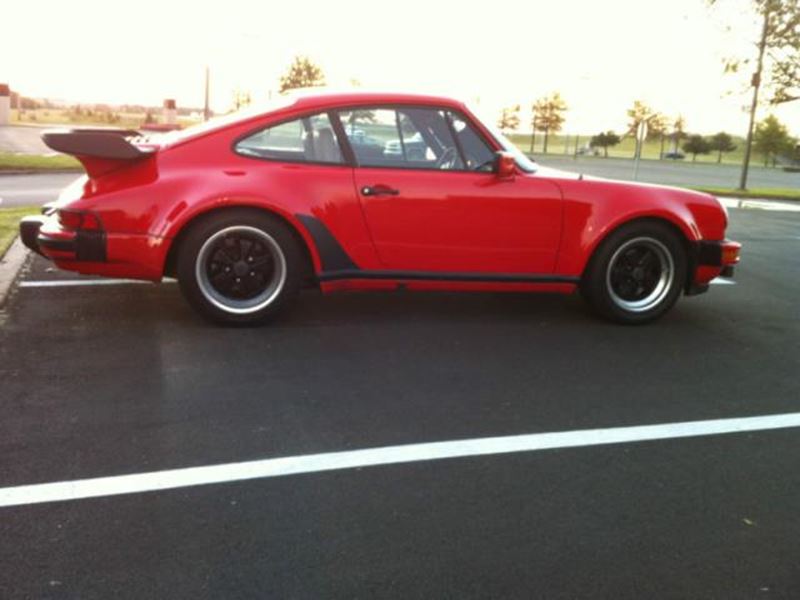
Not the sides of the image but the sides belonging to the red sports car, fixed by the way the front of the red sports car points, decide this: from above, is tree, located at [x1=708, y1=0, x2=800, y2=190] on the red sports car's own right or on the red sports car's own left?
on the red sports car's own left

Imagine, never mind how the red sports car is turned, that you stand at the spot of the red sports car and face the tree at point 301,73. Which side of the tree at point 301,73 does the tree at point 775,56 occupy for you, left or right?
right

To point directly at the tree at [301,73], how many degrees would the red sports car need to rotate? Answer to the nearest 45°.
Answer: approximately 90° to its left

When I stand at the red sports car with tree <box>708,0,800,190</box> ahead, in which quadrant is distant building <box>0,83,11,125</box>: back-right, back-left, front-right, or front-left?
front-left

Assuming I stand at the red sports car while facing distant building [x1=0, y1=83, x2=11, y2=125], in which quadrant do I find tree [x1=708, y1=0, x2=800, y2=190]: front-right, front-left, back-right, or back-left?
front-right

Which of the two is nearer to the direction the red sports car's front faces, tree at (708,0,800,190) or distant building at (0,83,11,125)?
the tree

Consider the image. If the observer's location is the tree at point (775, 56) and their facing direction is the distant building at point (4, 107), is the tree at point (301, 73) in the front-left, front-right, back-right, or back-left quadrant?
front-right

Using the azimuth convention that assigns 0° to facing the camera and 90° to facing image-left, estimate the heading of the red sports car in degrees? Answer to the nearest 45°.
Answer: approximately 270°

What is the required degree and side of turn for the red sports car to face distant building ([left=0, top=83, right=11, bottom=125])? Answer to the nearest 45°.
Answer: approximately 135° to its left
